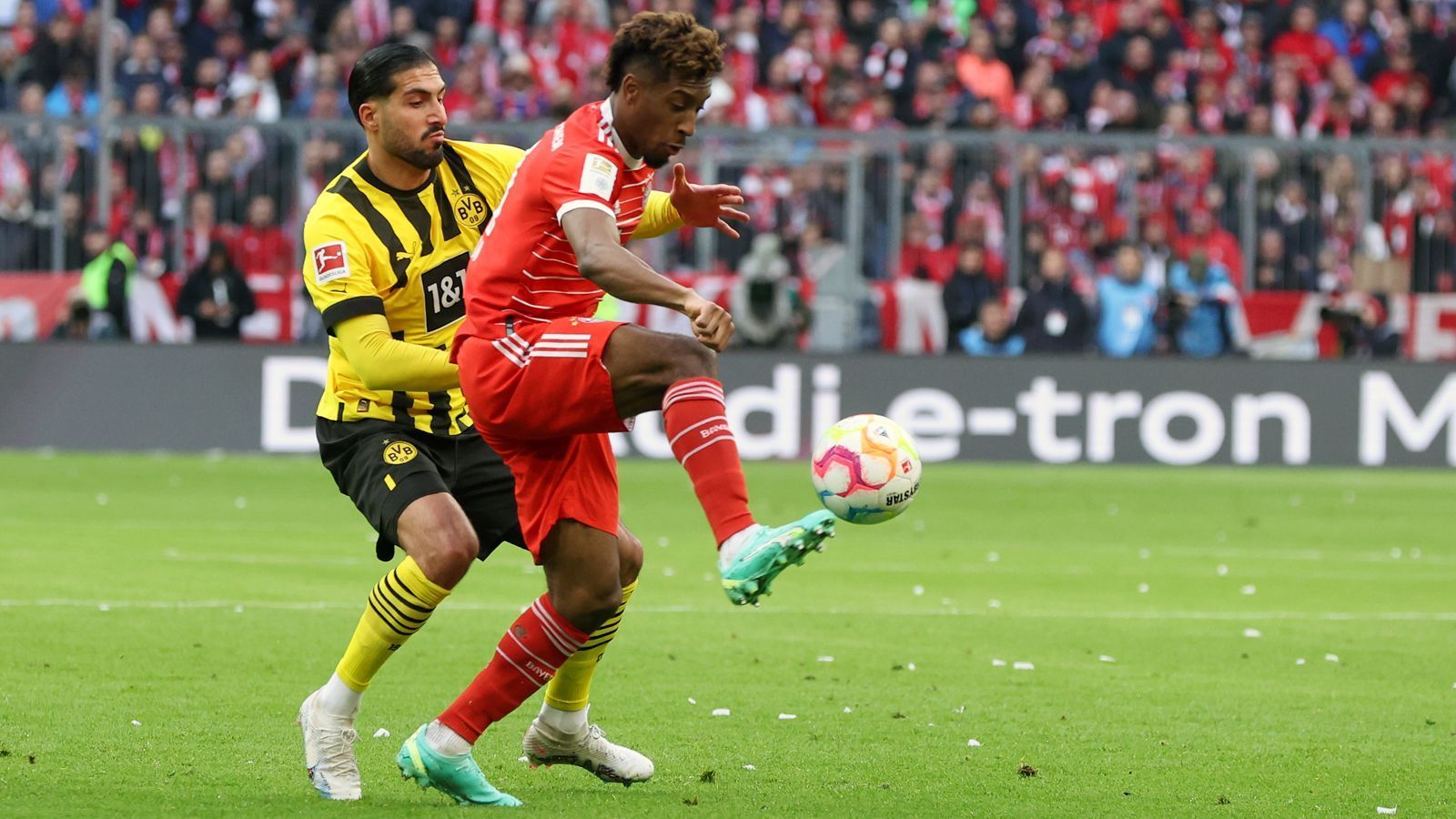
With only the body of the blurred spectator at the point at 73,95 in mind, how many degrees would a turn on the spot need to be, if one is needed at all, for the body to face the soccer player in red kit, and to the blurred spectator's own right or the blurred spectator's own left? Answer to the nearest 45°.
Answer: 0° — they already face them

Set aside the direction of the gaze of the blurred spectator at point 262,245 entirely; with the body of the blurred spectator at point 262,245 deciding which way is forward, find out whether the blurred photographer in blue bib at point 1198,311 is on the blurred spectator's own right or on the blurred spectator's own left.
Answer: on the blurred spectator's own left

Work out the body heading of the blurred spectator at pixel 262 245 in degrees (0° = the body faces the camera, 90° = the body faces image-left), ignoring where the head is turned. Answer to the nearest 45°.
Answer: approximately 0°

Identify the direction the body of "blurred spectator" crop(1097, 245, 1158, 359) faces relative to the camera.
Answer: toward the camera

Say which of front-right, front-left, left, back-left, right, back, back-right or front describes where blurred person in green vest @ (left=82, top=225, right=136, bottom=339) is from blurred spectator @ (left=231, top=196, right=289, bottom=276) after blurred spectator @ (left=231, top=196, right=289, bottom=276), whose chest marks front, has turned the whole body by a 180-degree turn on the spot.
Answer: left

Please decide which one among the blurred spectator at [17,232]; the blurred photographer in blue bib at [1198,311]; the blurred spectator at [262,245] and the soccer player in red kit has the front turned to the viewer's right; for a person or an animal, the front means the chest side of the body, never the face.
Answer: the soccer player in red kit

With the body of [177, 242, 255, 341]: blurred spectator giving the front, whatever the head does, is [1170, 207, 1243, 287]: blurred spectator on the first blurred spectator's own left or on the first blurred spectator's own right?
on the first blurred spectator's own left

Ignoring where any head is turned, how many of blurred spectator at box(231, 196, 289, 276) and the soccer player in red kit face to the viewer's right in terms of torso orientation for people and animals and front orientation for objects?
1

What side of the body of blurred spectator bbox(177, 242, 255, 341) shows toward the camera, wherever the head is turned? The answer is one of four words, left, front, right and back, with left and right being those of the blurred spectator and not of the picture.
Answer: front

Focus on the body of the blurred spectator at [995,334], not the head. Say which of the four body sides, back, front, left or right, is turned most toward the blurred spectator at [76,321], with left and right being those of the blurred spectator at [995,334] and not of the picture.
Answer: right

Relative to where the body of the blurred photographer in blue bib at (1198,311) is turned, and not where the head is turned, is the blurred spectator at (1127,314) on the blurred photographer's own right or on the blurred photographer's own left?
on the blurred photographer's own right

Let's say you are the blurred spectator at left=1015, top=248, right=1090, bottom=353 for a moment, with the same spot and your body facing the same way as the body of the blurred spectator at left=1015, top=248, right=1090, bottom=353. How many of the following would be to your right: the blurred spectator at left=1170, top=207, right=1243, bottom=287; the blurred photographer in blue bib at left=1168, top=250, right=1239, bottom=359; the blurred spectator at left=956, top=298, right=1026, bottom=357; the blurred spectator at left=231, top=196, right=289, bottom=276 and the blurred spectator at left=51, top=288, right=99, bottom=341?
3

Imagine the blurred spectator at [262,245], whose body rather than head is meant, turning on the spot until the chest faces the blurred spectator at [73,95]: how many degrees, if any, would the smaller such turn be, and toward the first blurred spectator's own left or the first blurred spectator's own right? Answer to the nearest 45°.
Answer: approximately 135° to the first blurred spectator's own right

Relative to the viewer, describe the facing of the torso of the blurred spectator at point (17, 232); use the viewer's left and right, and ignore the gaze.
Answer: facing the viewer

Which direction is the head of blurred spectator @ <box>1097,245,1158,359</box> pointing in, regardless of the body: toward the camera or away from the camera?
toward the camera

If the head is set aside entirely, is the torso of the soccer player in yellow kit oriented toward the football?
yes

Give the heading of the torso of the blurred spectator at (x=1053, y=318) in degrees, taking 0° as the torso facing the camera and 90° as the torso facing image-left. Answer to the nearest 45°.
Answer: approximately 0°

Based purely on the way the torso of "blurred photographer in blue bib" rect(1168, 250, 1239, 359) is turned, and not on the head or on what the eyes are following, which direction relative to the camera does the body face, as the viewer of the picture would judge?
toward the camera

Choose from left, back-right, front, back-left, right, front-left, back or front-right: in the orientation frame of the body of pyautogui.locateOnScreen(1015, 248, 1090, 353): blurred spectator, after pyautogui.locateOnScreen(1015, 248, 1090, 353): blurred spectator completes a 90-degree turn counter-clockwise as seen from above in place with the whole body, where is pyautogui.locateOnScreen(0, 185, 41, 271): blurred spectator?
back
